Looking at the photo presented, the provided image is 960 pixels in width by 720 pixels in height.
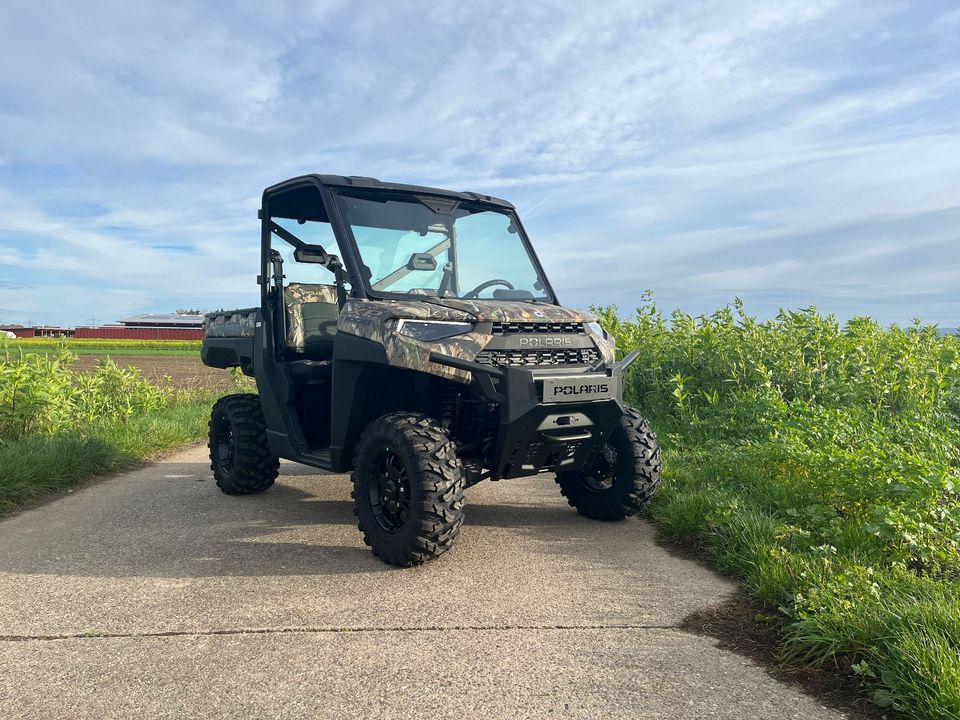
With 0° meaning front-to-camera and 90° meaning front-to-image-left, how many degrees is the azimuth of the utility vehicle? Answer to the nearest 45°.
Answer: approximately 315°

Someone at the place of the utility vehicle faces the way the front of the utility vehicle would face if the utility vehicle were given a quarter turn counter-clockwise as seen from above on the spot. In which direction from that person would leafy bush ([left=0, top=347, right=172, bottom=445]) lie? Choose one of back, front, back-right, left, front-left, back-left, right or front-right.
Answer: left
